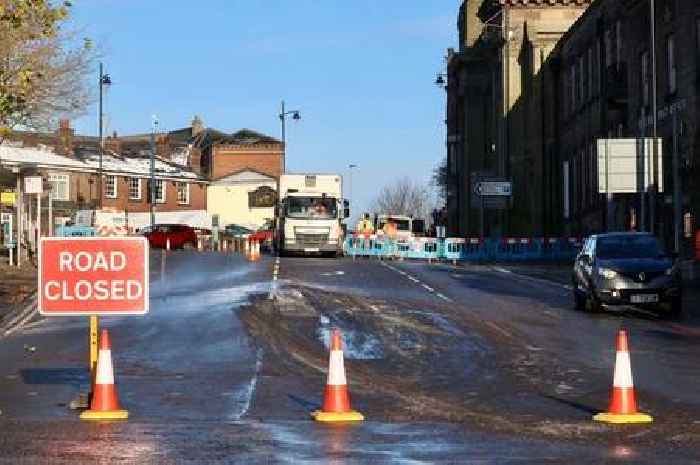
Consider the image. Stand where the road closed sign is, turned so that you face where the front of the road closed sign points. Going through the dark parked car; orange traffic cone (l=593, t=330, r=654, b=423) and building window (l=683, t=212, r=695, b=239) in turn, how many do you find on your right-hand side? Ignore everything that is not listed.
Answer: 0

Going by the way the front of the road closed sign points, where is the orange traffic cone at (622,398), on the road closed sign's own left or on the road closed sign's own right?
on the road closed sign's own left

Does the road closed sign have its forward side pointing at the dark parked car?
no

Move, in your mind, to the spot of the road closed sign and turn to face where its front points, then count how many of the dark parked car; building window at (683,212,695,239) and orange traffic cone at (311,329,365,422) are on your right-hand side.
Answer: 0

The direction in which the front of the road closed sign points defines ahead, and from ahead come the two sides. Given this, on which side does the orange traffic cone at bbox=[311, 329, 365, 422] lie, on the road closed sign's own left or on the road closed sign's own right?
on the road closed sign's own left

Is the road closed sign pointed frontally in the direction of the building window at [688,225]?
no

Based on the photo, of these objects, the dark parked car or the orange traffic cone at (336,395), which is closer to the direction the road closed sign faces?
the orange traffic cone

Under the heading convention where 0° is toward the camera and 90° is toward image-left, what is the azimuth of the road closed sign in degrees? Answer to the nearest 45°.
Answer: approximately 0°
